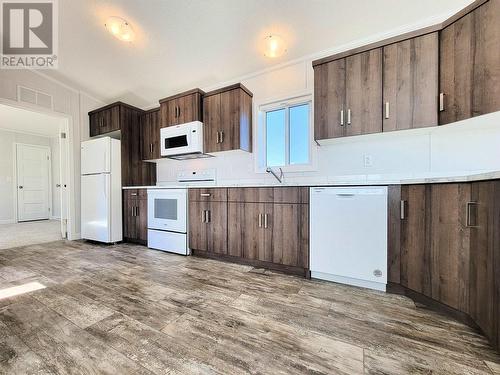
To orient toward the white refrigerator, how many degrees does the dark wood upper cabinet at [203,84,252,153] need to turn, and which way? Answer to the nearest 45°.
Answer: approximately 45° to its right

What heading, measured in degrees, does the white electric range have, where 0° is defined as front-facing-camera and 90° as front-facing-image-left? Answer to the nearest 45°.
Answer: approximately 45°

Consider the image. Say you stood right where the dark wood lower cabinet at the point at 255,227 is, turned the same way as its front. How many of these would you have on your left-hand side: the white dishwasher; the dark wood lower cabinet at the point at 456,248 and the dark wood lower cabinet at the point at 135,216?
2

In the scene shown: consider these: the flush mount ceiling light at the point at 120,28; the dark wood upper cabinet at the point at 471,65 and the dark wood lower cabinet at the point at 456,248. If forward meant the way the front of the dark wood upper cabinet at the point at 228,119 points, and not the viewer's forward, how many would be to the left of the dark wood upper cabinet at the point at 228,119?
2

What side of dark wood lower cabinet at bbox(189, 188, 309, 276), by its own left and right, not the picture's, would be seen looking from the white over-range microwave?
right

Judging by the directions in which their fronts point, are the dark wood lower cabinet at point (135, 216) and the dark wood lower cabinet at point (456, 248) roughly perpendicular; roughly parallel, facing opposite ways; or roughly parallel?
roughly perpendicular

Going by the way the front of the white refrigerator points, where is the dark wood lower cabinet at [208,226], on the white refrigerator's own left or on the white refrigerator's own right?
on the white refrigerator's own left

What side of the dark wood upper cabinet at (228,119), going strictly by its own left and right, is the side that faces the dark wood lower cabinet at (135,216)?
right

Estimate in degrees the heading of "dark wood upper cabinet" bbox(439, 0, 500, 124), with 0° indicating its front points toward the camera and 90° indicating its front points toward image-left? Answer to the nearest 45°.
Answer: approximately 45°

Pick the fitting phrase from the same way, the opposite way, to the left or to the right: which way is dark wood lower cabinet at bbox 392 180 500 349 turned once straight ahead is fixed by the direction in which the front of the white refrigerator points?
to the right

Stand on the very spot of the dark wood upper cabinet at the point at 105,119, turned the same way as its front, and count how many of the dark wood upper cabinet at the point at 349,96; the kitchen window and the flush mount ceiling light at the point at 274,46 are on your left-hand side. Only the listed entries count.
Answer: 3
